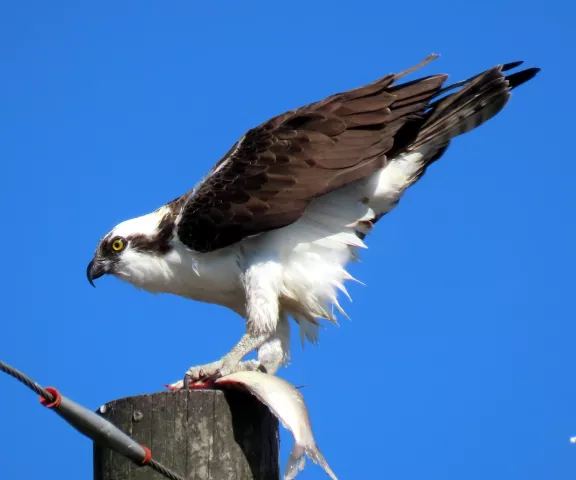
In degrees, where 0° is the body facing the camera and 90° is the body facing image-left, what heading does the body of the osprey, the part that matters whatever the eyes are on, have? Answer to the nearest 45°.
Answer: approximately 90°
